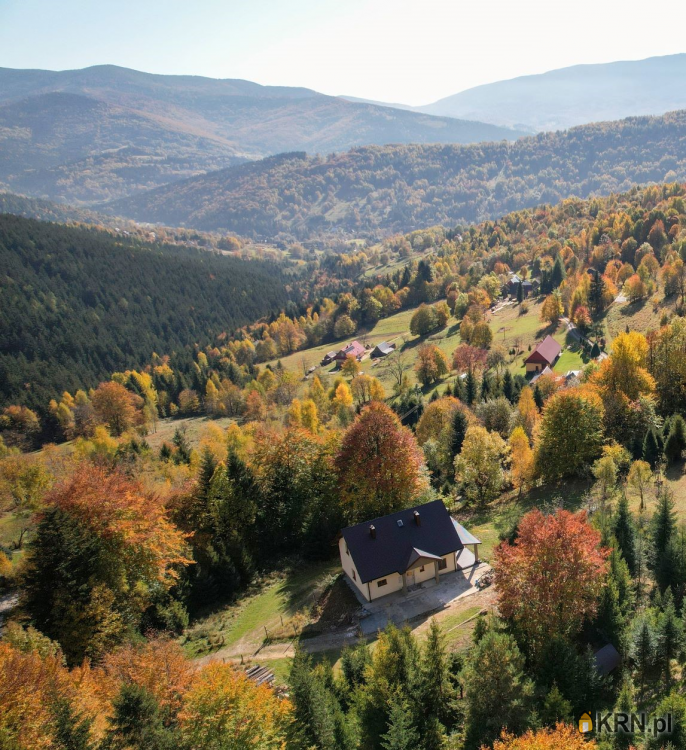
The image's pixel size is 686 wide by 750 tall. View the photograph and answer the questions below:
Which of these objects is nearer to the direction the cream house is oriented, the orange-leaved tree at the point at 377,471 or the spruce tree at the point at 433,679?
the spruce tree

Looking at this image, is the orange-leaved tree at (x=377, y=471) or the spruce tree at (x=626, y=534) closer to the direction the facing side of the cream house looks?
the spruce tree

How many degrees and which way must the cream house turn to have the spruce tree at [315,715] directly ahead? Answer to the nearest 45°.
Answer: approximately 45° to its right

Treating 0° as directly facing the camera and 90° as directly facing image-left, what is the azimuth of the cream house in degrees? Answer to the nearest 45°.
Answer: approximately 315°
